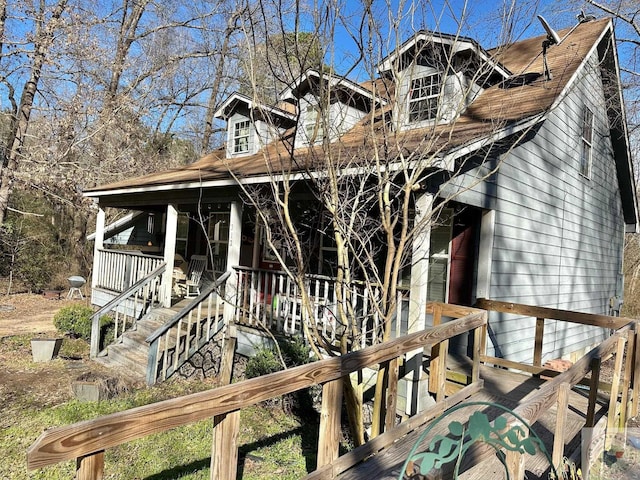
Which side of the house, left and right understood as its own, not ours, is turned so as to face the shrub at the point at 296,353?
front

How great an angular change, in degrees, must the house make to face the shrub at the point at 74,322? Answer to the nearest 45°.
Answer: approximately 45° to its right

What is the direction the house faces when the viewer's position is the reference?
facing the viewer and to the left of the viewer

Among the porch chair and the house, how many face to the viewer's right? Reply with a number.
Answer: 0

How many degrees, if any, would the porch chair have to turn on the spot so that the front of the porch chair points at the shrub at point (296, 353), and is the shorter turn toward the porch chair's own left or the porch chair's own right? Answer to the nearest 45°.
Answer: approximately 45° to the porch chair's own left

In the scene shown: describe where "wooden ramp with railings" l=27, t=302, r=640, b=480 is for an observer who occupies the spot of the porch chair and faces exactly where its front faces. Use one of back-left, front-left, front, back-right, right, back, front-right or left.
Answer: front-left

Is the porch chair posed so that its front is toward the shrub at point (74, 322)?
yes
